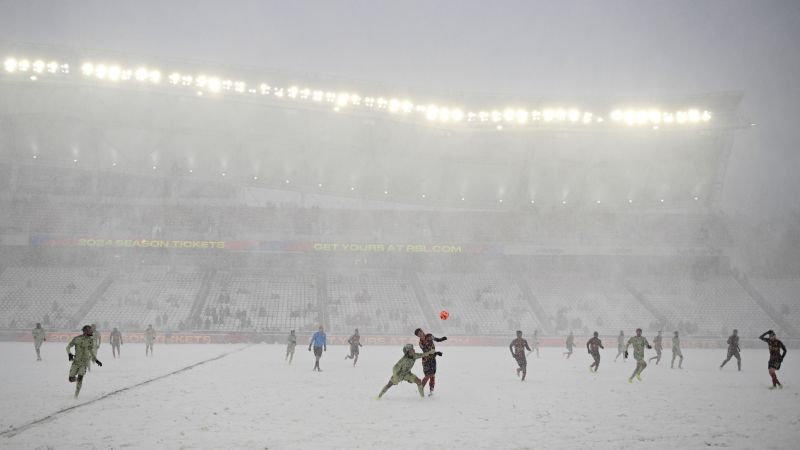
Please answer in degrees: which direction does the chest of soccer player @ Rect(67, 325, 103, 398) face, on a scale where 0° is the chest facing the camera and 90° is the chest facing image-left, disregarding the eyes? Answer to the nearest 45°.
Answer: approximately 315°
